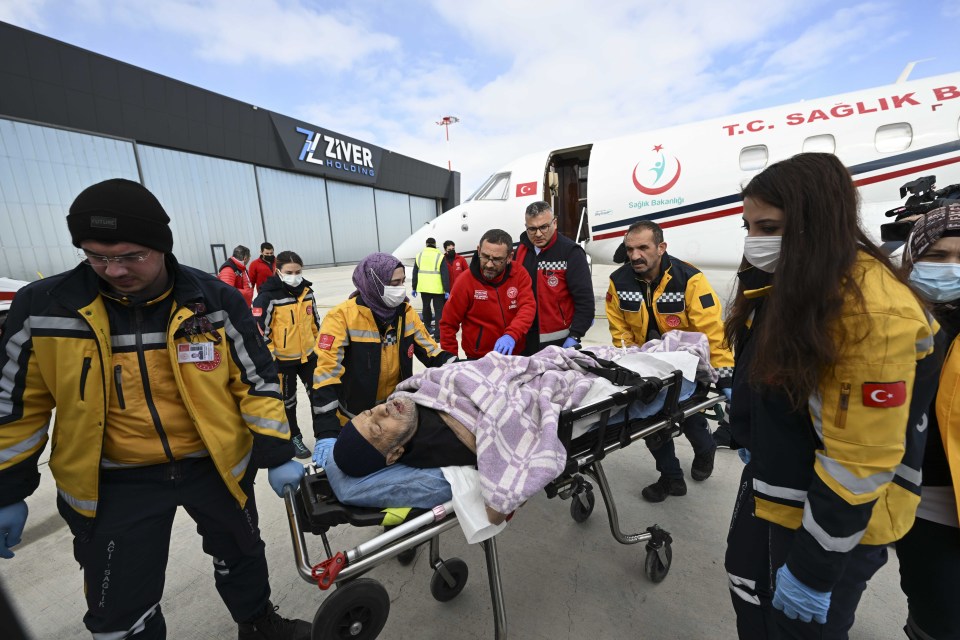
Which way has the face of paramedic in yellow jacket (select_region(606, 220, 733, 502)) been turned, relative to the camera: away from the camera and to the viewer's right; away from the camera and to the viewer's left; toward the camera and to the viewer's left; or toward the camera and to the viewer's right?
toward the camera and to the viewer's left

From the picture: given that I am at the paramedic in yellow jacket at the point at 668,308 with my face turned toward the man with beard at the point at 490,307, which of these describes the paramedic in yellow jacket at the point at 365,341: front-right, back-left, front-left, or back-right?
front-left

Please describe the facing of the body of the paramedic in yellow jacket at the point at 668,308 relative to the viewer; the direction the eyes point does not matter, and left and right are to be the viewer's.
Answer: facing the viewer and to the left of the viewer

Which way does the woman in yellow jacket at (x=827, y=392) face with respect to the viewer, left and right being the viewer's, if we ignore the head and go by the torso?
facing to the left of the viewer

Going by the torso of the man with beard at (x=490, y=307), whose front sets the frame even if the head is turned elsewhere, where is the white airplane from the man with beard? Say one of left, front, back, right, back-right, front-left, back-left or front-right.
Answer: back-left

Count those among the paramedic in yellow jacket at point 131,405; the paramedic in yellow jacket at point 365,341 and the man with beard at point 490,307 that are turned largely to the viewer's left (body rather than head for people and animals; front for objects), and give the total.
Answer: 0

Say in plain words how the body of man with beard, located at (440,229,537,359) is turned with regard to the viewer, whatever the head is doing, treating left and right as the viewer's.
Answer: facing the viewer

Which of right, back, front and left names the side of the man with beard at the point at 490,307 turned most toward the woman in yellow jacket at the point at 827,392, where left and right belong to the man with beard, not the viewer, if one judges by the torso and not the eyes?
front

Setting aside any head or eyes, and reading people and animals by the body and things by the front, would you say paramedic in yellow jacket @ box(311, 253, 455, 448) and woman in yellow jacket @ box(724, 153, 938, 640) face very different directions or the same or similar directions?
very different directions

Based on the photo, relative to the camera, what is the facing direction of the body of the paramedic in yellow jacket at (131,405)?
toward the camera

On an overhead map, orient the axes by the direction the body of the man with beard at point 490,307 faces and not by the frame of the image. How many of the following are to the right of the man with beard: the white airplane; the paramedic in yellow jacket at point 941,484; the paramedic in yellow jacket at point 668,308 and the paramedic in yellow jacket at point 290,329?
1

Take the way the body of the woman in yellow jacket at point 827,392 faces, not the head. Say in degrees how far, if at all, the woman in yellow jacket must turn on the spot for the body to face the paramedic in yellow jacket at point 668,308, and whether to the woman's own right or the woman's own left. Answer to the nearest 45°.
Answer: approximately 45° to the woman's own right

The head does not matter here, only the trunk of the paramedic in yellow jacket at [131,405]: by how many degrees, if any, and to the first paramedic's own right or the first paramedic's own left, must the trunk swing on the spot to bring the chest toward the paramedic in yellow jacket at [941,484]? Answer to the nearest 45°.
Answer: approximately 45° to the first paramedic's own left

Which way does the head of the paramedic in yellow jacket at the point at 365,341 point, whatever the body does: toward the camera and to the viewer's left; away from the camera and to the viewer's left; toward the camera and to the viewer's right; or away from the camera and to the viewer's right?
toward the camera and to the viewer's right

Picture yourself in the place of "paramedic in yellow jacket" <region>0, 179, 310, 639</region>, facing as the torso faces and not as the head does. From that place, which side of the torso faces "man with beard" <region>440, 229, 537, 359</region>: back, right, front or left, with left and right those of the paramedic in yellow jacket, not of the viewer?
left
